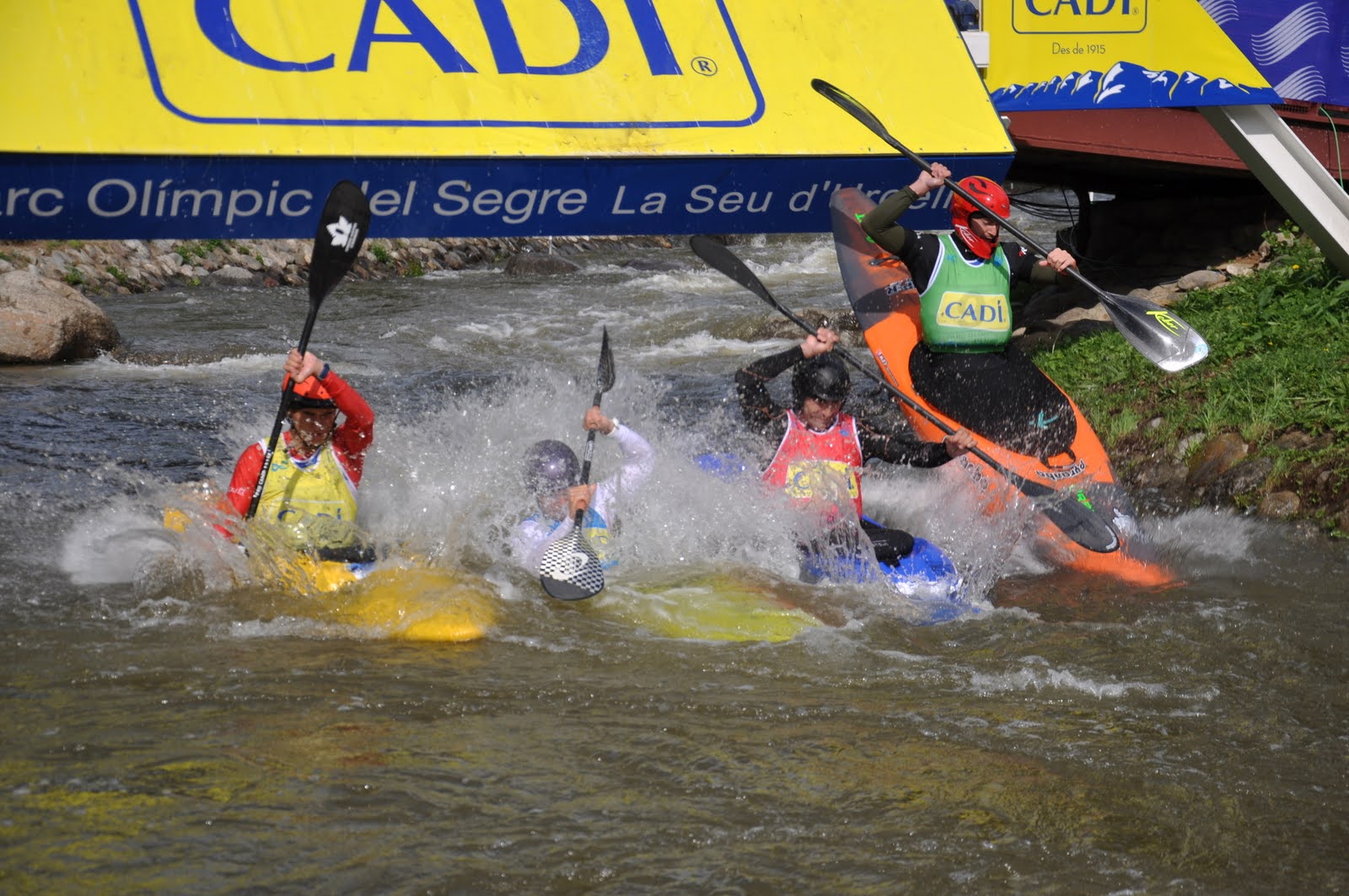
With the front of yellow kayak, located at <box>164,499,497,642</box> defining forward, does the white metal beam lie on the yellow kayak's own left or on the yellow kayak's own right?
on the yellow kayak's own left

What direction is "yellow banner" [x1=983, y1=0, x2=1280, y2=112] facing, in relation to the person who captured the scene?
facing the viewer

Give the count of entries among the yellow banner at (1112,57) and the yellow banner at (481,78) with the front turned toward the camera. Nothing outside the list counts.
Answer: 2

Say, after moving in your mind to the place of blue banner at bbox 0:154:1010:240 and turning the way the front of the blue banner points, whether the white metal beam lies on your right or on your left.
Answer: on your left

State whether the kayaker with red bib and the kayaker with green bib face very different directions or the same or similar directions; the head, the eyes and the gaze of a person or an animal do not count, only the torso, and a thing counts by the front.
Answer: same or similar directions

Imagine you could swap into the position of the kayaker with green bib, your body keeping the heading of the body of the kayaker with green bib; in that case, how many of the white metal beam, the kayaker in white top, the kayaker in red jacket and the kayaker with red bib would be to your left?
1

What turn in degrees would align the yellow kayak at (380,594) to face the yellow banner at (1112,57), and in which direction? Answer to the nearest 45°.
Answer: approximately 90° to its left

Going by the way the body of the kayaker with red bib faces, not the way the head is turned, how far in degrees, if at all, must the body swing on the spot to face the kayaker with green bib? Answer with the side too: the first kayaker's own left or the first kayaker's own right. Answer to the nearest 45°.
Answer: approximately 90° to the first kayaker's own left

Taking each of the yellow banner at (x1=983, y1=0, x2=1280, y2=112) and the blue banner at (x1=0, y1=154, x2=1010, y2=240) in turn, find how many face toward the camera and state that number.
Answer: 2

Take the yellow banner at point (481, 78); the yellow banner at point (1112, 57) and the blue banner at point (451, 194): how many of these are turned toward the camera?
3

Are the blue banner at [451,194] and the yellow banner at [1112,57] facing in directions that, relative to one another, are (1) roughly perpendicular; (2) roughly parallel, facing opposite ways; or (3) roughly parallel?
roughly parallel
